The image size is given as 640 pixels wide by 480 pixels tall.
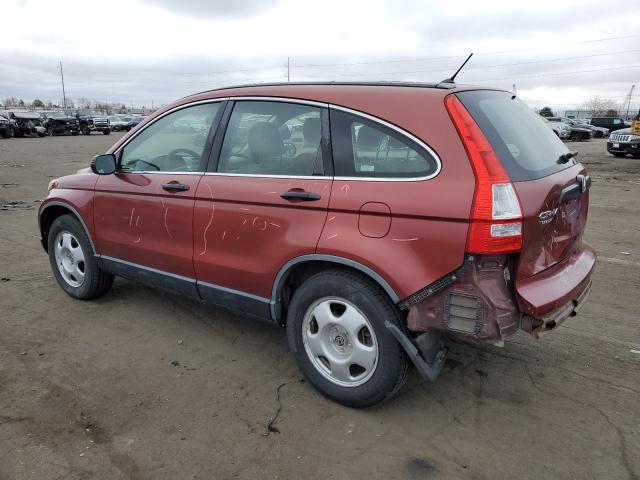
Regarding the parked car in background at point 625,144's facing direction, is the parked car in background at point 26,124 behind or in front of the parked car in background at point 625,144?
in front

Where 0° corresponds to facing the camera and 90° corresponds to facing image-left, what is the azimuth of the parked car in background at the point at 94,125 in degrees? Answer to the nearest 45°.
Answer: approximately 315°

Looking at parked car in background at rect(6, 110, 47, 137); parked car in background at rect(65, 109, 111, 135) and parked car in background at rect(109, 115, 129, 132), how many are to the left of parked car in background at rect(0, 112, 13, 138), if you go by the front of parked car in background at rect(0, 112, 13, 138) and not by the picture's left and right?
3

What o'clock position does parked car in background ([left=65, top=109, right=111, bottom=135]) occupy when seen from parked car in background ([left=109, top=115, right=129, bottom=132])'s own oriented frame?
parked car in background ([left=65, top=109, right=111, bottom=135]) is roughly at 2 o'clock from parked car in background ([left=109, top=115, right=129, bottom=132]).

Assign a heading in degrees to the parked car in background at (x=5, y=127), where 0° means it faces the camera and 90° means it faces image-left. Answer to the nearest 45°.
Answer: approximately 315°

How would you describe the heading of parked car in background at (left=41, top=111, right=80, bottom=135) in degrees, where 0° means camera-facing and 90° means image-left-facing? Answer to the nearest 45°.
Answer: approximately 315°

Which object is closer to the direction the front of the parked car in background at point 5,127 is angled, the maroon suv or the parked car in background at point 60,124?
the maroon suv

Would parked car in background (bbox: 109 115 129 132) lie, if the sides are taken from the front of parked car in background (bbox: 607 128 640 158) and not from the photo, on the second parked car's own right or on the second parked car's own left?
on the second parked car's own right

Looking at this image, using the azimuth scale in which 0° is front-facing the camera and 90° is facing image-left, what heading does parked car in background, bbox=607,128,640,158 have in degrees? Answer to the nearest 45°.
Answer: approximately 45°
